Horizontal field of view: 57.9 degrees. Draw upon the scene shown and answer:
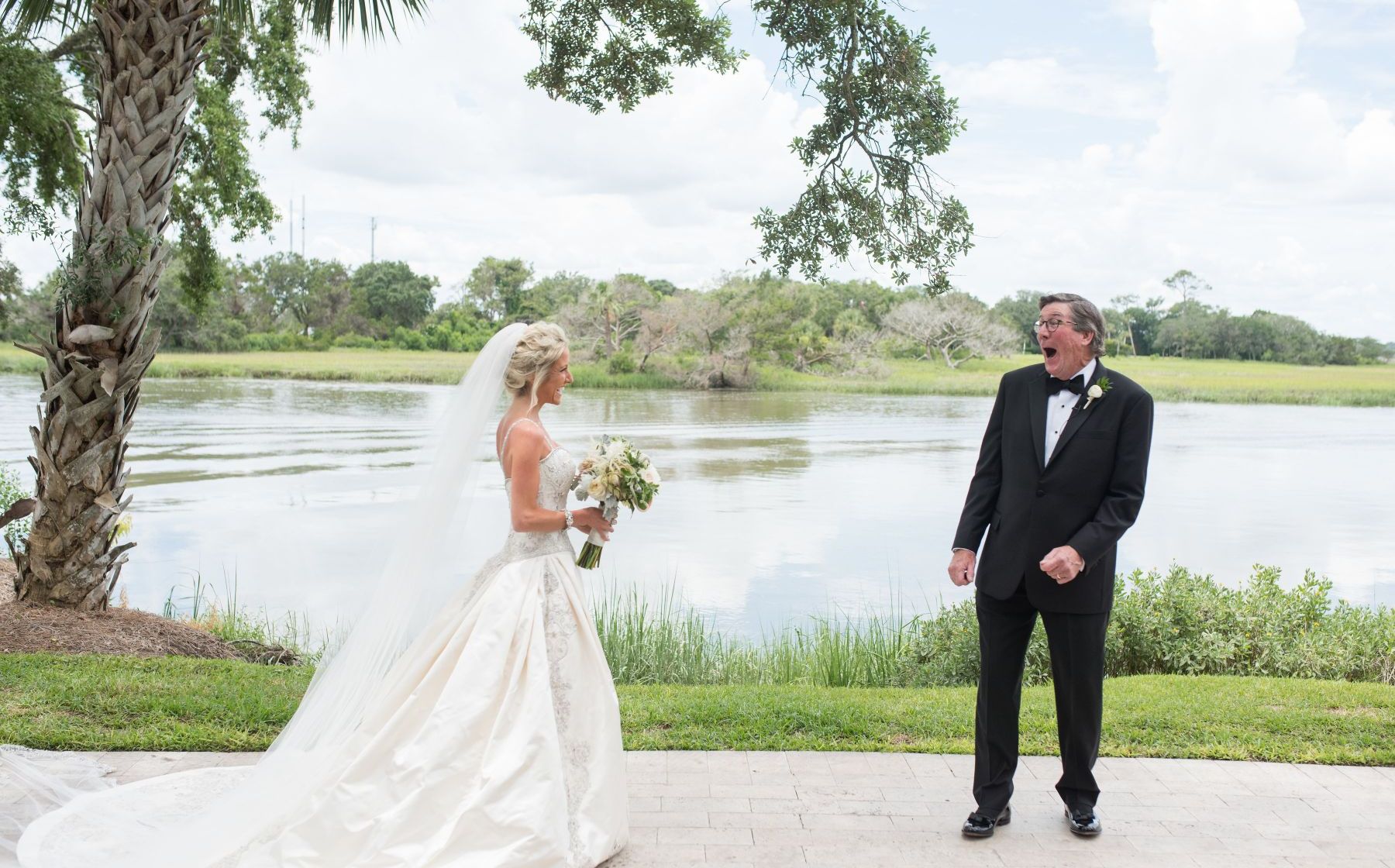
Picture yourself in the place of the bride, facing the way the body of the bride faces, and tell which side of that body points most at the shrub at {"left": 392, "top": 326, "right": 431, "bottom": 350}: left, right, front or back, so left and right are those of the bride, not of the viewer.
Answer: left

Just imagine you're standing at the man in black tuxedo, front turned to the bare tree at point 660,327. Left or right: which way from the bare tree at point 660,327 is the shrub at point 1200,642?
right

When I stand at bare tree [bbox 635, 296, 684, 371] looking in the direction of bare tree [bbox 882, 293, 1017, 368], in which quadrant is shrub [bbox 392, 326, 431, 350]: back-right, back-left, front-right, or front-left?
back-left

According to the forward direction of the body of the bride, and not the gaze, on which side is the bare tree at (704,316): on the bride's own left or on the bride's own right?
on the bride's own left

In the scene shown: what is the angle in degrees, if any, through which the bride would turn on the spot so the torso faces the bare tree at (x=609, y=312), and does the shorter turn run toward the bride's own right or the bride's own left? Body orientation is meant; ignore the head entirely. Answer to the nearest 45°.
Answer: approximately 90° to the bride's own left

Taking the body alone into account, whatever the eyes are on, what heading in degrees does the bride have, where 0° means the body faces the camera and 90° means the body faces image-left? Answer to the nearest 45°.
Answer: approximately 270°

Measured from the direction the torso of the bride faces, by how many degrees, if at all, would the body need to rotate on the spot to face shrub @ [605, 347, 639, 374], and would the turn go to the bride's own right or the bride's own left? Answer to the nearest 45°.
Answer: approximately 90° to the bride's own left

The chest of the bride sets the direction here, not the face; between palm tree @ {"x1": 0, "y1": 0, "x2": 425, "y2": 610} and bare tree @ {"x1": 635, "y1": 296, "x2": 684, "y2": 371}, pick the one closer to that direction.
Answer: the bare tree

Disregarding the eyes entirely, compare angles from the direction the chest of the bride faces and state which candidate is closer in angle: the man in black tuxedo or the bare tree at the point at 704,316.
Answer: the man in black tuxedo

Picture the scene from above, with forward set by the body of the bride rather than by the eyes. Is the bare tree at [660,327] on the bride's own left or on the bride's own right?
on the bride's own left

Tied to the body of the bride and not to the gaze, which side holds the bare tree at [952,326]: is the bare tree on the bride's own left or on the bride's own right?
on the bride's own left

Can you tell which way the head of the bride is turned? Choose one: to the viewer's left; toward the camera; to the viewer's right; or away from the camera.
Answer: to the viewer's right

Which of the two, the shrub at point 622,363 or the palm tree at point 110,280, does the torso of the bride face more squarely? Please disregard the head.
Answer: the shrub
